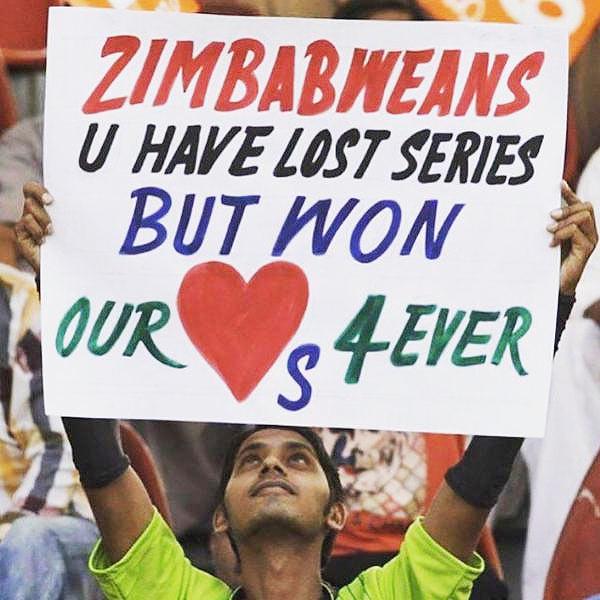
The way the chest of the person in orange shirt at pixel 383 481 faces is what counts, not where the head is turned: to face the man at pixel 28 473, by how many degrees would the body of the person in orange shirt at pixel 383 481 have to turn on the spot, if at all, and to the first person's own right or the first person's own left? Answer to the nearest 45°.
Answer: approximately 90° to the first person's own right

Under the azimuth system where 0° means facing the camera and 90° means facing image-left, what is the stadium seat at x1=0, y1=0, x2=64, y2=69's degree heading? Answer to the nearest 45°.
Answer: approximately 0°

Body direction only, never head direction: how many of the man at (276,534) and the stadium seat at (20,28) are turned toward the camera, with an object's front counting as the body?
2

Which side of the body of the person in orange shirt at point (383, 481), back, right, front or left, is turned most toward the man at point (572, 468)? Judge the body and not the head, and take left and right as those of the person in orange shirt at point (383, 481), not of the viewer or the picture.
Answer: left

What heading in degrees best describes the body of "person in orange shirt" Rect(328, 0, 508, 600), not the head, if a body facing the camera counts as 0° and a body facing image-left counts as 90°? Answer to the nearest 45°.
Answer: approximately 0°

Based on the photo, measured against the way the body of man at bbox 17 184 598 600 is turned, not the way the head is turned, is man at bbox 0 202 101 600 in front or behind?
behind
